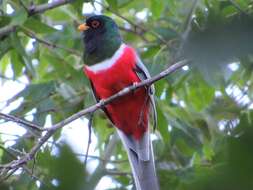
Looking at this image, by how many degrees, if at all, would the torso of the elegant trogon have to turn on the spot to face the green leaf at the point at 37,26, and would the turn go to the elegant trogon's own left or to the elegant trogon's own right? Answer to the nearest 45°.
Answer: approximately 45° to the elegant trogon's own right

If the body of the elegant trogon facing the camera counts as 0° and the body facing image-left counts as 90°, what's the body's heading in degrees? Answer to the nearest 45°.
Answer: approximately 45°
